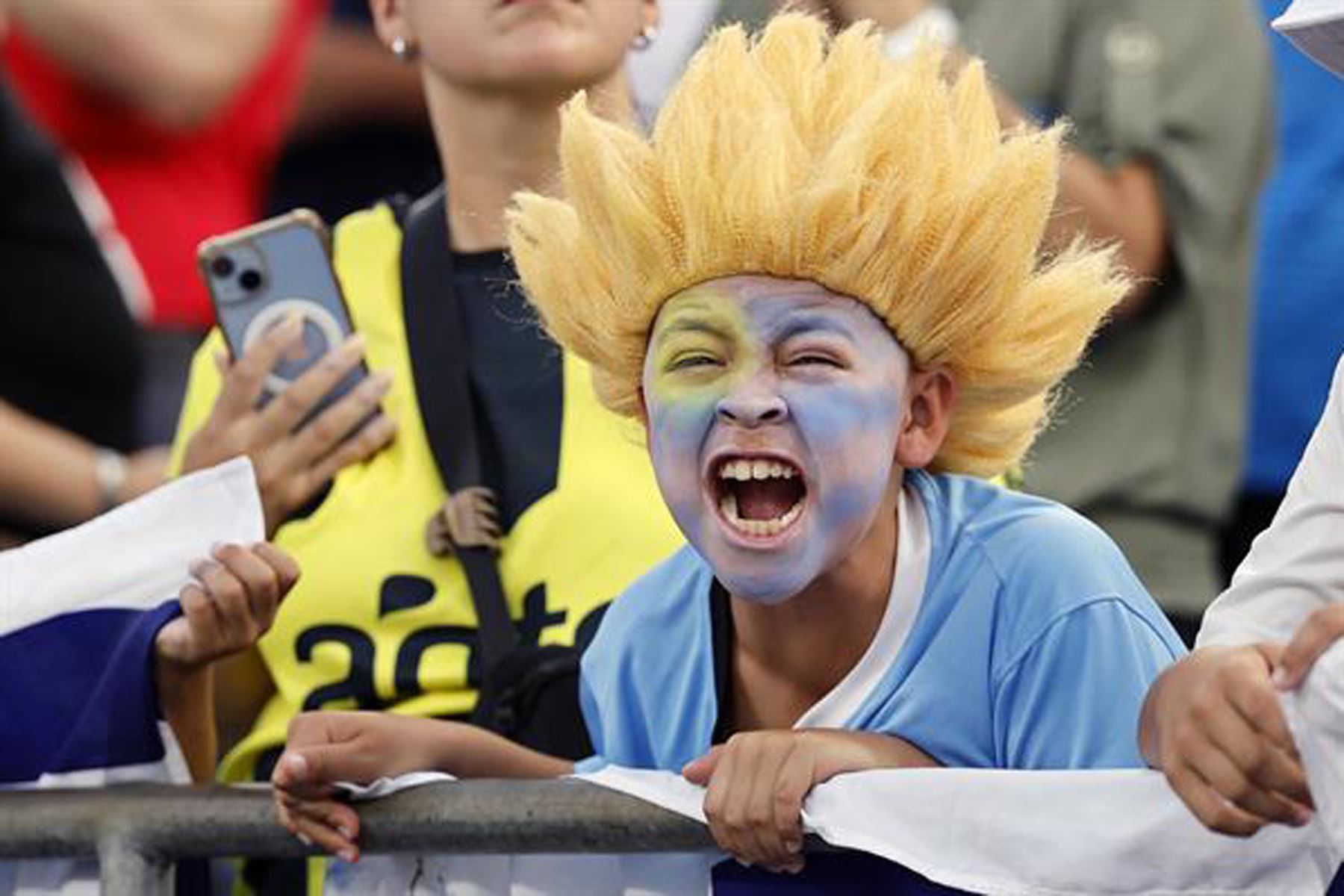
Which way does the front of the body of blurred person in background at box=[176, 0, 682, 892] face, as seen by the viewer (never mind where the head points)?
toward the camera

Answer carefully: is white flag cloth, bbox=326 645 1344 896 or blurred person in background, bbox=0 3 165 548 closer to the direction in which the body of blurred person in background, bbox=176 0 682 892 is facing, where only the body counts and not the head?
the white flag cloth

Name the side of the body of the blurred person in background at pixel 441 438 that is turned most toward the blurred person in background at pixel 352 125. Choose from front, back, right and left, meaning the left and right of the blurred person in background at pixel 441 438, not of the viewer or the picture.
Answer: back

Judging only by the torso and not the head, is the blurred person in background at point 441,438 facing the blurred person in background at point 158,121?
no

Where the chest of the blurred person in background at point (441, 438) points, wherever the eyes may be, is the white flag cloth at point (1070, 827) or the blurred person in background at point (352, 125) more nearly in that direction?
the white flag cloth

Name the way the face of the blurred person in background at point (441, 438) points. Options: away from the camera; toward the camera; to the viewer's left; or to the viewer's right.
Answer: toward the camera

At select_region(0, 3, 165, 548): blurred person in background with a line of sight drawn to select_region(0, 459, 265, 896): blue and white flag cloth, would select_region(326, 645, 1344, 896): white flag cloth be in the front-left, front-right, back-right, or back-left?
front-left

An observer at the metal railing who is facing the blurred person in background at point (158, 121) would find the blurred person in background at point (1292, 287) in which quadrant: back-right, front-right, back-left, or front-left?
front-right

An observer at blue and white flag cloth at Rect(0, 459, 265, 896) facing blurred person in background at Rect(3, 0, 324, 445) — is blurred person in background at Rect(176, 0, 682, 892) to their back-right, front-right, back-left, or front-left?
front-right

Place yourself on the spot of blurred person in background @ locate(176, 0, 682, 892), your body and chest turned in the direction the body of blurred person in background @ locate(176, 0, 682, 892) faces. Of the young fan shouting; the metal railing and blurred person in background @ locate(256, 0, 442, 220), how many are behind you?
1
